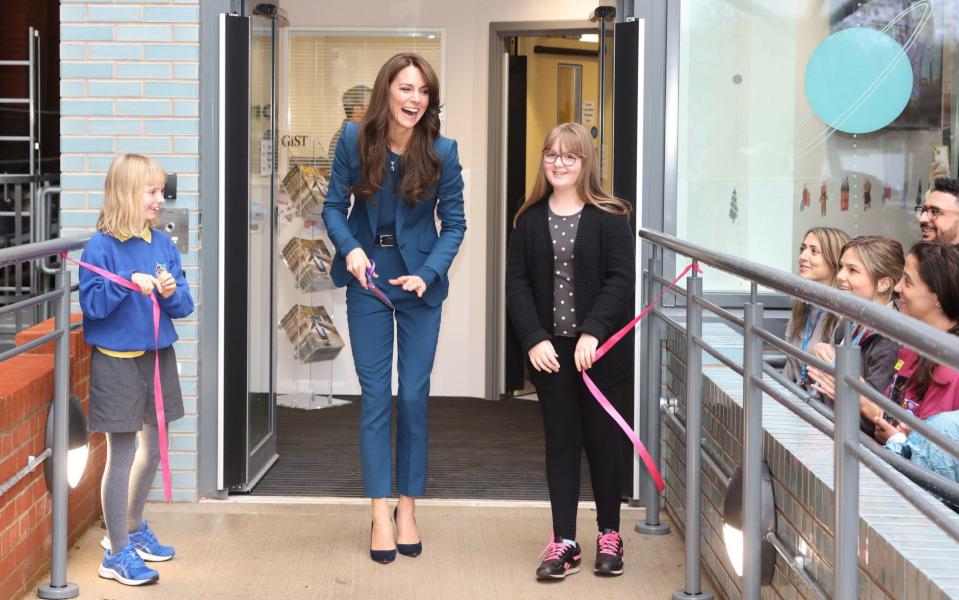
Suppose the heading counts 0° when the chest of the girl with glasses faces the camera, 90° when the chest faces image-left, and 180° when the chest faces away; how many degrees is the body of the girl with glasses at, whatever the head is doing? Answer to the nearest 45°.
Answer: approximately 0°

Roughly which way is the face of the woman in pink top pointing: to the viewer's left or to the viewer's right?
to the viewer's left

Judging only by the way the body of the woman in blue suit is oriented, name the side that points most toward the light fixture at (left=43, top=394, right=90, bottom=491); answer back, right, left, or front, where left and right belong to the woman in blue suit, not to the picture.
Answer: right

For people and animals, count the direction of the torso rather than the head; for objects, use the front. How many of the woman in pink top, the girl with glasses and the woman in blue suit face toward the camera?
2

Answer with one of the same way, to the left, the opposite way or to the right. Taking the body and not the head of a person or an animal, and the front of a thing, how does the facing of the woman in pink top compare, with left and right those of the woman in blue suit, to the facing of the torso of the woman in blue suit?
to the right

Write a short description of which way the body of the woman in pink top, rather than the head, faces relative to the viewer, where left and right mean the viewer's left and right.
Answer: facing to the left of the viewer

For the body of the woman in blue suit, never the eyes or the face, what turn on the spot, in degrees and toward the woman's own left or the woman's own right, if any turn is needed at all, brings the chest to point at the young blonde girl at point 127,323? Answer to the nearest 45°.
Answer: approximately 45° to the woman's own right

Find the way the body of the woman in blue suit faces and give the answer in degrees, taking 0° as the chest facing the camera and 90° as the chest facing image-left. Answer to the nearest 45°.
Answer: approximately 0°
